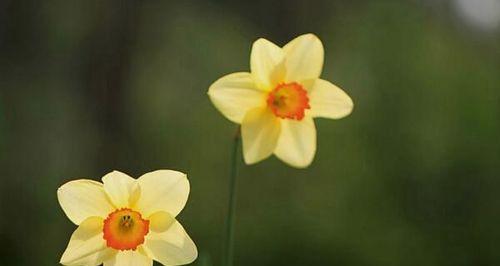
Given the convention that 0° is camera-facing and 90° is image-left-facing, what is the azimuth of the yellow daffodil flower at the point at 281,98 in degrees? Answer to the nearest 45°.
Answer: approximately 0°

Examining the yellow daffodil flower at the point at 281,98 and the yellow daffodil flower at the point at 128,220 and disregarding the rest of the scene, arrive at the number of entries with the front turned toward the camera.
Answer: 2

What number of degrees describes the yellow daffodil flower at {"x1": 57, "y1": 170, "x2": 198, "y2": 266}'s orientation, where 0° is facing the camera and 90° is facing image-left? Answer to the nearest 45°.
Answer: approximately 0°
